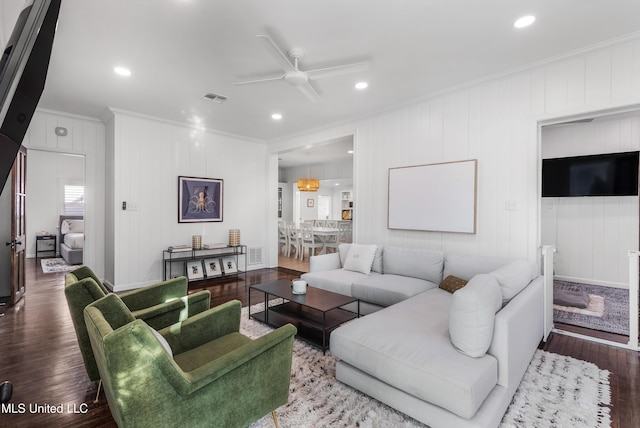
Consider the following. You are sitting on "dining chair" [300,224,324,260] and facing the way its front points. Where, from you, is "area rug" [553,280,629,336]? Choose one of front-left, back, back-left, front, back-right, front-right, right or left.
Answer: right

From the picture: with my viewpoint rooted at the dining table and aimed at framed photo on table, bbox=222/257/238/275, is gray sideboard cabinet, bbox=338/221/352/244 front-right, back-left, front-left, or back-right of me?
back-left

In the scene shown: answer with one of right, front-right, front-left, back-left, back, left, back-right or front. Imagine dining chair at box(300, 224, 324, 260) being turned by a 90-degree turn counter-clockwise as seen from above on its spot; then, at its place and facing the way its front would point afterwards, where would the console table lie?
left

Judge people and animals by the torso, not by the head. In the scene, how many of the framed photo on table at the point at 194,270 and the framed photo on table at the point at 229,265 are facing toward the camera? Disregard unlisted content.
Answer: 2

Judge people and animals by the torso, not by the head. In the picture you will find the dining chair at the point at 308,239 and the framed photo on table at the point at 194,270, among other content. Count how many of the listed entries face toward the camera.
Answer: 1

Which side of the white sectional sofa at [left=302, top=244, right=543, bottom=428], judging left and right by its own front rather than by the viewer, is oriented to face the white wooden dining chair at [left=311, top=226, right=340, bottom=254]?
right

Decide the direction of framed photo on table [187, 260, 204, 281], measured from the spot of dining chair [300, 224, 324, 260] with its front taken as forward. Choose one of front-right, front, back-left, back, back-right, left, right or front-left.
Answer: back

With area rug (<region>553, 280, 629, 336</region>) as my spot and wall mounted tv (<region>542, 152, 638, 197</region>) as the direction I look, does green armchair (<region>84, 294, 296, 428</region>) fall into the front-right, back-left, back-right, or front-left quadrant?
back-left

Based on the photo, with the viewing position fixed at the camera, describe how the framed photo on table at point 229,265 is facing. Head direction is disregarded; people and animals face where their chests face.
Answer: facing the viewer

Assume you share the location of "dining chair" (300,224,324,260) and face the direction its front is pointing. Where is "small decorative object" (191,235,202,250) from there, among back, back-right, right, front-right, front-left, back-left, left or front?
back

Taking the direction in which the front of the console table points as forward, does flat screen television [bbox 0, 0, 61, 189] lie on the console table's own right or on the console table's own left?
on the console table's own right

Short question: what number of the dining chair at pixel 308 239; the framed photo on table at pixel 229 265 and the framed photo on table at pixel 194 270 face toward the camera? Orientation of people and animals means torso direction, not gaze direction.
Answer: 2

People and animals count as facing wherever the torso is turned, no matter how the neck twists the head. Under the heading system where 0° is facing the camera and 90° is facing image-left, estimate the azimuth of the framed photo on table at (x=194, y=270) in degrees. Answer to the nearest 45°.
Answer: approximately 0°

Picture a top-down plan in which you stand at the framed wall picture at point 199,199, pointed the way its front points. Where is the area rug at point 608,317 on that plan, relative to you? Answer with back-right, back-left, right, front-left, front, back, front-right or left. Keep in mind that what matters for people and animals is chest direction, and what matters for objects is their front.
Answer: front
